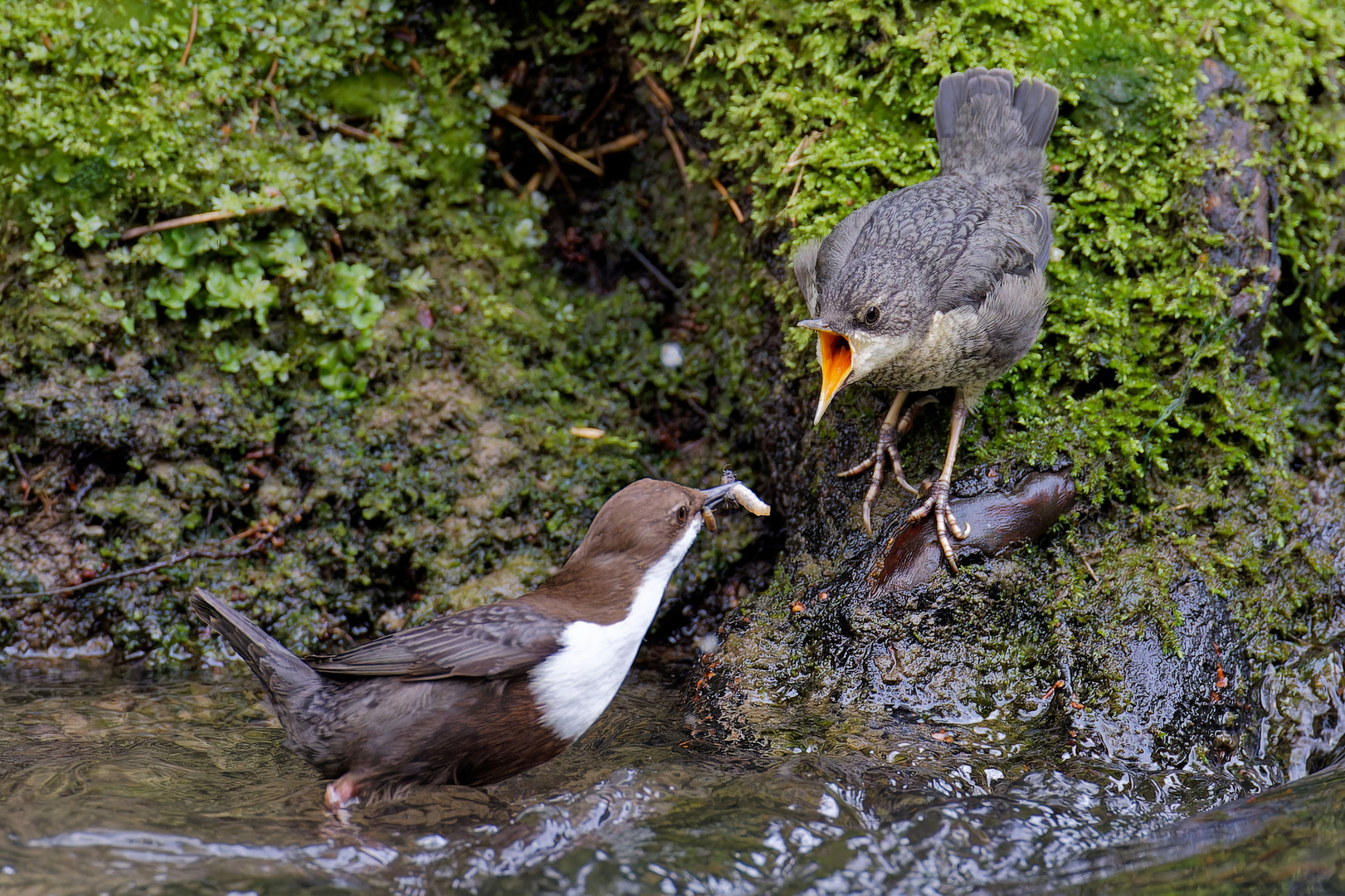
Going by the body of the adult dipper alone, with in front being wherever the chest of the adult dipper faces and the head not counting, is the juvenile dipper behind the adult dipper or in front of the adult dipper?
in front

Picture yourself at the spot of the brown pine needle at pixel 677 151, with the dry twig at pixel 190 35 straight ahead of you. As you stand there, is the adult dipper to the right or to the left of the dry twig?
left

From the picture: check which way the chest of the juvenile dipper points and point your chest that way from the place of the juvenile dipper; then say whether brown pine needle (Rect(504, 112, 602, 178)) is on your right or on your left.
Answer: on your right

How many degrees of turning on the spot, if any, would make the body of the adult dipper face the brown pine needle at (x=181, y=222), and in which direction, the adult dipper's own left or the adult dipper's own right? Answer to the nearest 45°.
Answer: approximately 90° to the adult dipper's own left

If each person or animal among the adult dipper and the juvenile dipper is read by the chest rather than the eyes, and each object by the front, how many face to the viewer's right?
1

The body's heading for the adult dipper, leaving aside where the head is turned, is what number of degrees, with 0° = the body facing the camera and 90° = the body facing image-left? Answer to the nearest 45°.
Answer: approximately 270°

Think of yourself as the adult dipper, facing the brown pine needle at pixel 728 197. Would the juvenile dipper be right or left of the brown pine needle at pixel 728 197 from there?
right

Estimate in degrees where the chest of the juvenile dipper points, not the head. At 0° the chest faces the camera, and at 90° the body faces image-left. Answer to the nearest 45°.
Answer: approximately 45°
